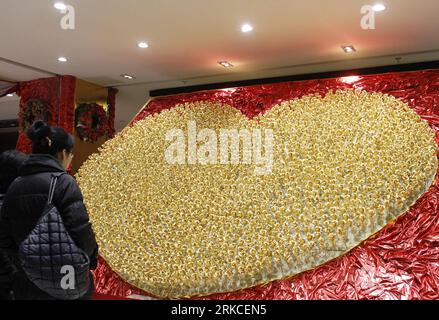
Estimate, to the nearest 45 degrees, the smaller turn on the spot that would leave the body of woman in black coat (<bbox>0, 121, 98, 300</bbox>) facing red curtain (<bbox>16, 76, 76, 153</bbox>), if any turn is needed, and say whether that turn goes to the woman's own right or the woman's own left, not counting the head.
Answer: approximately 45° to the woman's own left

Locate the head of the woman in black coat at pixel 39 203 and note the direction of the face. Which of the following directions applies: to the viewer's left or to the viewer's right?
to the viewer's right

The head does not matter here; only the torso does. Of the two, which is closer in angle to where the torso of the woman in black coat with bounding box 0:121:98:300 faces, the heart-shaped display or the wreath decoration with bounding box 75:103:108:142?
the heart-shaped display

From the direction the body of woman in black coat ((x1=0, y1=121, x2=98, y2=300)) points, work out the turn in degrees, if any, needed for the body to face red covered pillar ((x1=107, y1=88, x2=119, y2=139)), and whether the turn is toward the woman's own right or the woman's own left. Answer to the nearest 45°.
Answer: approximately 45° to the woman's own left

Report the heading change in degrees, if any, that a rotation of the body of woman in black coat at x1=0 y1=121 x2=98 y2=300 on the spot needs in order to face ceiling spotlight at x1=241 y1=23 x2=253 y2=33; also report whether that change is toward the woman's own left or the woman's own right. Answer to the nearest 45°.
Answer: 0° — they already face it

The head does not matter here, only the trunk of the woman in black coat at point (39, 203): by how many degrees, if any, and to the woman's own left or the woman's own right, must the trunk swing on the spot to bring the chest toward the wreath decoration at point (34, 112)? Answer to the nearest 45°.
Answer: approximately 45° to the woman's own left

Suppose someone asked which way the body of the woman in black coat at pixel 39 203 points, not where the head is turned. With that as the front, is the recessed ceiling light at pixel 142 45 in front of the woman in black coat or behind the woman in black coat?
in front

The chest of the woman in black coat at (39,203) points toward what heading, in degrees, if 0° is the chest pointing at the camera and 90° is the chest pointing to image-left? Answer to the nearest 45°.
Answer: approximately 225°

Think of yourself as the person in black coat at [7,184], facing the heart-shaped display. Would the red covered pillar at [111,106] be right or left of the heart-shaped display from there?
left

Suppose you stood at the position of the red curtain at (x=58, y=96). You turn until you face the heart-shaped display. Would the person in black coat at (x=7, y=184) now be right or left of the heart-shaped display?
right

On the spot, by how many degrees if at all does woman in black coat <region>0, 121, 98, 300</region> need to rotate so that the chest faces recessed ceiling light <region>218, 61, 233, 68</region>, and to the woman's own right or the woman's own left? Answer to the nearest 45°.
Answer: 0° — they already face it
